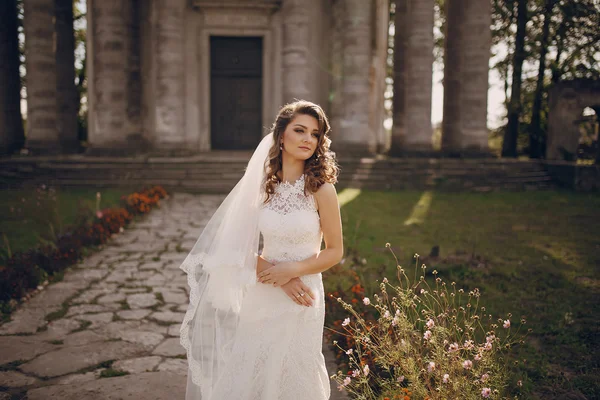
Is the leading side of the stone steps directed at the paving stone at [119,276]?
yes

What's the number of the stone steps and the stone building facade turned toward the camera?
2

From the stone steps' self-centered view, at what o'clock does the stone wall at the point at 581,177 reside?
The stone wall is roughly at 9 o'clock from the stone steps.

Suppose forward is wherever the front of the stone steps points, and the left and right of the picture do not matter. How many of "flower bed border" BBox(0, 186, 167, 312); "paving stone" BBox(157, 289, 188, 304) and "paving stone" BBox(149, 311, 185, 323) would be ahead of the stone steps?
3

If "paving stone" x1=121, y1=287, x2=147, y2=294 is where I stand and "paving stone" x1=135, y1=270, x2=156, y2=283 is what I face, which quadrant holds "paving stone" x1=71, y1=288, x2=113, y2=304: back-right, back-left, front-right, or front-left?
back-left

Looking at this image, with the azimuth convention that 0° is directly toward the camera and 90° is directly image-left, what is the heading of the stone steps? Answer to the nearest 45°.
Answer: approximately 0°

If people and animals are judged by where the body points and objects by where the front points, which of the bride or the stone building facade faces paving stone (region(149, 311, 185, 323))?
the stone building facade

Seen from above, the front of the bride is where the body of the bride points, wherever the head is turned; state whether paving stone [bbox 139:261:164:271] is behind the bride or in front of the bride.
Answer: behind

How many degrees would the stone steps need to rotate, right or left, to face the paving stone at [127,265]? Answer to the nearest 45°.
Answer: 0° — it already faces it

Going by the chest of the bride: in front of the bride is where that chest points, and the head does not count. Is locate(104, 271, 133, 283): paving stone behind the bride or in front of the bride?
behind
